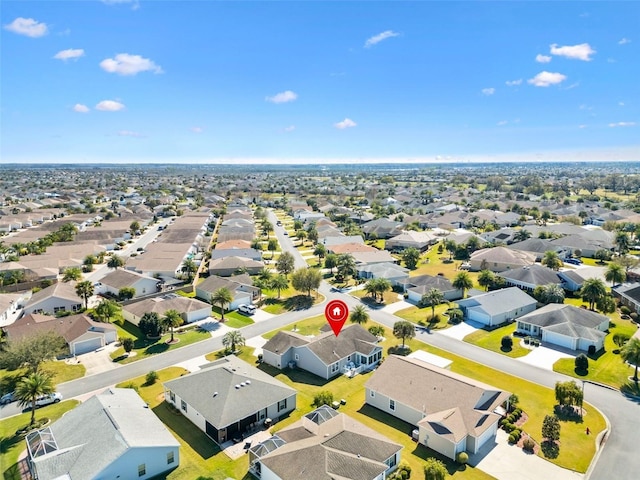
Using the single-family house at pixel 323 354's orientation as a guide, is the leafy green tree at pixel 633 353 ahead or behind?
behind

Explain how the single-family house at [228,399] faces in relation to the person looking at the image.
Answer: facing away from the viewer and to the left of the viewer

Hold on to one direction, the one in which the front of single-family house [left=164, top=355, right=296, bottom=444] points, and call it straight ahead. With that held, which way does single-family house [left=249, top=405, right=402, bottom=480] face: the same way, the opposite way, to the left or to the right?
the opposite way

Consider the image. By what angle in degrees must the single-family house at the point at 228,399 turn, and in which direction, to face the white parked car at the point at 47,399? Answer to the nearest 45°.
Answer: approximately 45° to its left

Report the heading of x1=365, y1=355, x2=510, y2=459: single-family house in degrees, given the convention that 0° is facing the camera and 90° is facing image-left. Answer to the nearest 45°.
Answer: approximately 315°

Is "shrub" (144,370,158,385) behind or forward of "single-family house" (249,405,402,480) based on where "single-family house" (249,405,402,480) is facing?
behind

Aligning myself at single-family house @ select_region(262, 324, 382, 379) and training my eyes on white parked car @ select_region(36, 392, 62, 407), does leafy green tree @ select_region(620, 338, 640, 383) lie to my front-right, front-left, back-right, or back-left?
back-left

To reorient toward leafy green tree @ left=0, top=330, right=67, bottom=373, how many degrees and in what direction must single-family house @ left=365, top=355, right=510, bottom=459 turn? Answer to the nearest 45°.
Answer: approximately 135° to its right

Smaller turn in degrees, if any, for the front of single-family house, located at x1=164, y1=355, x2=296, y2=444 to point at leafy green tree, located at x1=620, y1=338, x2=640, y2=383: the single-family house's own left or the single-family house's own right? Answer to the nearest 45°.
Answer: approximately 135° to the single-family house's own right

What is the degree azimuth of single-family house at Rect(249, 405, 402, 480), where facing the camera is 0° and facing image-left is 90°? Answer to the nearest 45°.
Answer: approximately 315°

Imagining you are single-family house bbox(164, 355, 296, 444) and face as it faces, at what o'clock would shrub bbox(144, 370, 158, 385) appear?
The shrub is roughly at 12 o'clock from the single-family house.

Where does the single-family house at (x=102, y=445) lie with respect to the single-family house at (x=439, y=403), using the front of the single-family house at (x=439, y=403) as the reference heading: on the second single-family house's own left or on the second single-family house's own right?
on the second single-family house's own right

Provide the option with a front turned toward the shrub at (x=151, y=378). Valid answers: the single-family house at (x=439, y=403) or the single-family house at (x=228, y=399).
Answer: the single-family house at (x=228, y=399)
